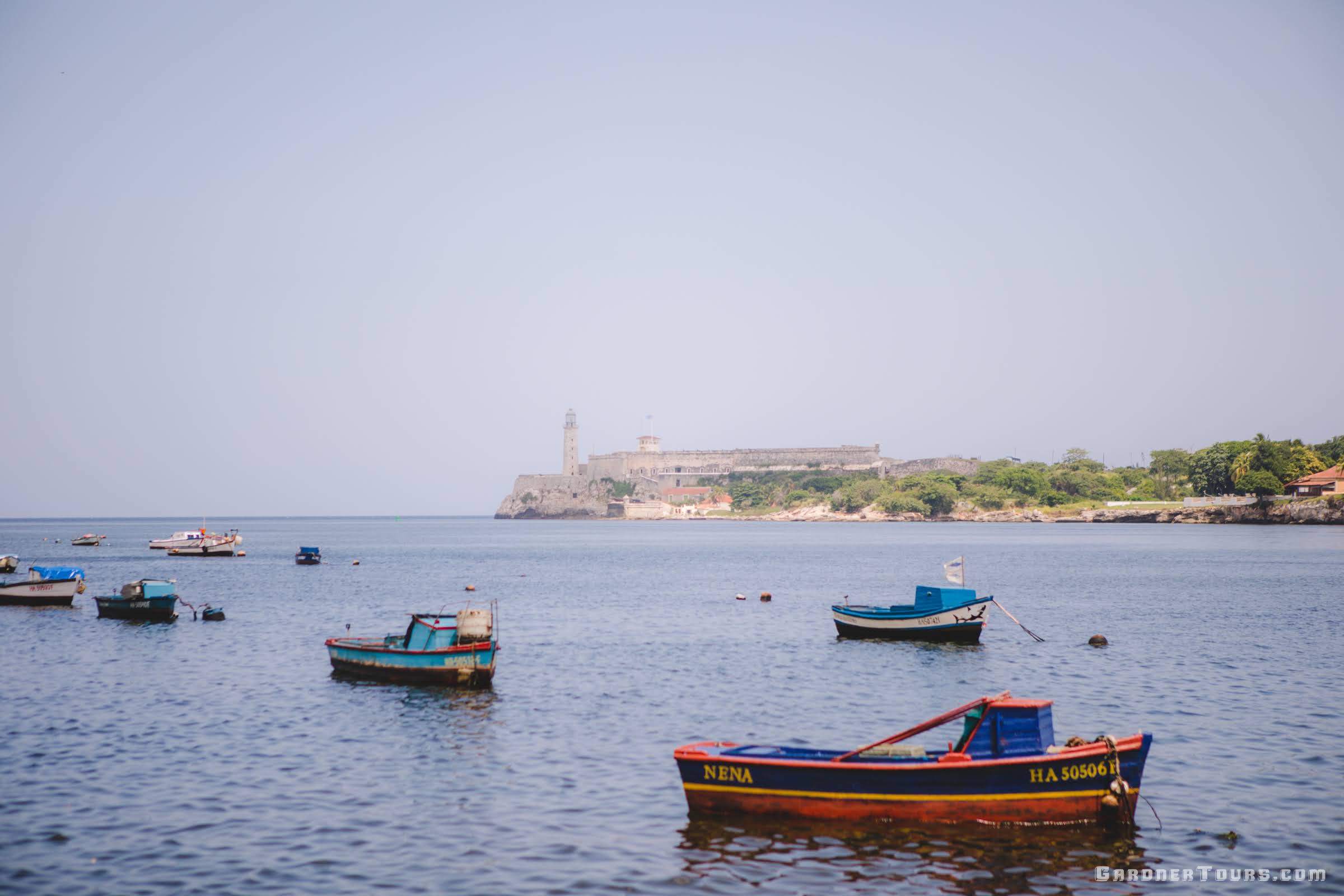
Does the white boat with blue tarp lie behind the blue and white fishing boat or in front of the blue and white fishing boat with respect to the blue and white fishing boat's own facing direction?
behind

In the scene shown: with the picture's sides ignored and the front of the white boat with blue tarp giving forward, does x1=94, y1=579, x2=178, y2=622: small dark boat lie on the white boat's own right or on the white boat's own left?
on the white boat's own right

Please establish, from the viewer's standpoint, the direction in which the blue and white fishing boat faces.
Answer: facing to the right of the viewer

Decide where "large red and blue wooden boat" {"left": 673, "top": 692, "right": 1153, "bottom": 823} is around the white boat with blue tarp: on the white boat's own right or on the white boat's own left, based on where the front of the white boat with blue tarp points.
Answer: on the white boat's own right

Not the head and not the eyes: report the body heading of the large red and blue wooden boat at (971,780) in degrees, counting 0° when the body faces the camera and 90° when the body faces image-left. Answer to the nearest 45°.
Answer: approximately 270°

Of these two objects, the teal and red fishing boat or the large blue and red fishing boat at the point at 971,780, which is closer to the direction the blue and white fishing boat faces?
the large blue and red fishing boat

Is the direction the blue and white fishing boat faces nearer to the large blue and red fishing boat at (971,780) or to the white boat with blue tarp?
the large blue and red fishing boat

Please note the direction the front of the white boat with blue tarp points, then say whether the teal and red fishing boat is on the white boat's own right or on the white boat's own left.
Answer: on the white boat's own right

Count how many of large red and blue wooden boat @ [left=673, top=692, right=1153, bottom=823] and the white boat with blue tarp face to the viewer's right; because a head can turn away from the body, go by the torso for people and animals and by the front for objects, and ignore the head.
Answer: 2

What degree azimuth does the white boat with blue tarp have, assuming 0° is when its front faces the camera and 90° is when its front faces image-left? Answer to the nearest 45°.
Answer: approximately 270°

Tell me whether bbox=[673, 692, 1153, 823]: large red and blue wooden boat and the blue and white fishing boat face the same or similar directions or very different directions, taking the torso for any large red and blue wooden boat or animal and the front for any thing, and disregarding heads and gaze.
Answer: same or similar directions

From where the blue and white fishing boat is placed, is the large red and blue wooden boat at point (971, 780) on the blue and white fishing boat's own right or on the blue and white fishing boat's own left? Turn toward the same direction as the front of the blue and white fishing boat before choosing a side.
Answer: on the blue and white fishing boat's own right

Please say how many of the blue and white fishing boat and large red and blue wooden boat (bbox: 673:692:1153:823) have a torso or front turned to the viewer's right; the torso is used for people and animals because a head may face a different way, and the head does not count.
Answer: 2
